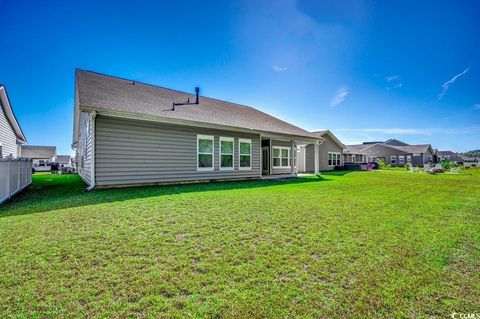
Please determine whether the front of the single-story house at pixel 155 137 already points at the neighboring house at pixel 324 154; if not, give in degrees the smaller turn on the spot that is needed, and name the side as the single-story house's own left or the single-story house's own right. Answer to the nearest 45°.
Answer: approximately 90° to the single-story house's own right

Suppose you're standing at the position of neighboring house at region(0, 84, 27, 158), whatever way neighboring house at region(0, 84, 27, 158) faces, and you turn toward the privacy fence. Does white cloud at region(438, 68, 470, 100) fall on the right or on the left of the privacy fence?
left

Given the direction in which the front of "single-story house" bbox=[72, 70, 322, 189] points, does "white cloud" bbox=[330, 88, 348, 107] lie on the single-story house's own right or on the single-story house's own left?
on the single-story house's own right

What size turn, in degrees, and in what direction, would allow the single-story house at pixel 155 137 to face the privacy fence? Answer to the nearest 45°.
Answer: approximately 90° to its left

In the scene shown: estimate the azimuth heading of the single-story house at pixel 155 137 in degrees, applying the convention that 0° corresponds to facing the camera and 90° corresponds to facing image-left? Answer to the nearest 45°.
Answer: approximately 135°
